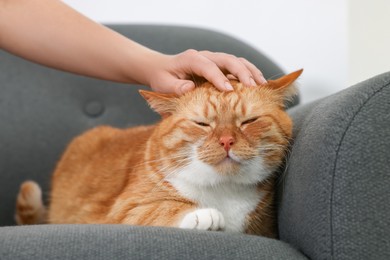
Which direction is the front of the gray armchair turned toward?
toward the camera

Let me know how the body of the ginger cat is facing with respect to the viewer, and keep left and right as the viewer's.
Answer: facing the viewer and to the right of the viewer
